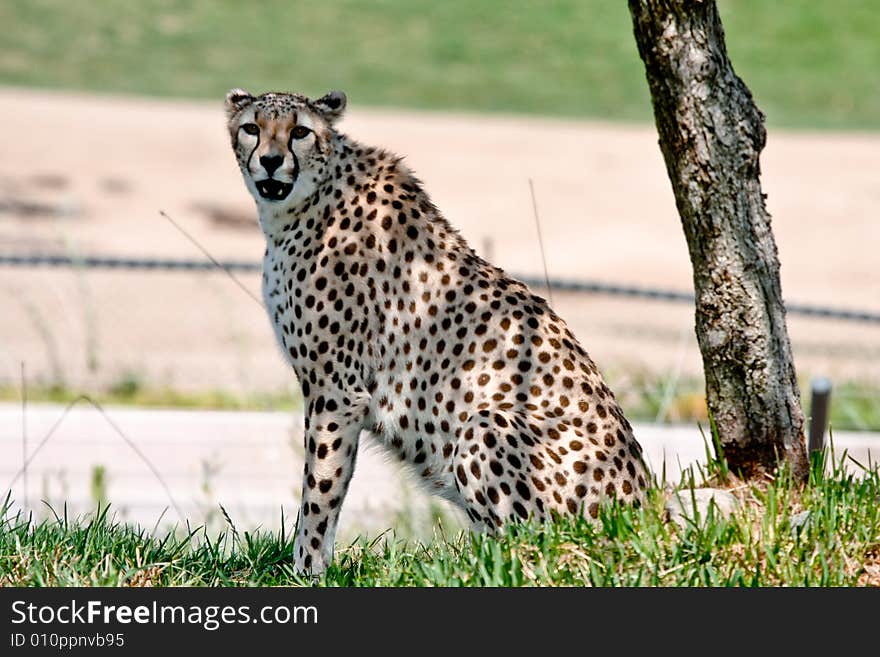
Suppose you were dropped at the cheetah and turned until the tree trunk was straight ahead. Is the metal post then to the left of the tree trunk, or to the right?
left

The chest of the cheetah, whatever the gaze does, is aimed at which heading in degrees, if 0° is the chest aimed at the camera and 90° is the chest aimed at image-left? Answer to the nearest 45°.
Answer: approximately 90°

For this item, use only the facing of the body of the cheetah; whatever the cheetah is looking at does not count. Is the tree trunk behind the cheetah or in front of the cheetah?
behind

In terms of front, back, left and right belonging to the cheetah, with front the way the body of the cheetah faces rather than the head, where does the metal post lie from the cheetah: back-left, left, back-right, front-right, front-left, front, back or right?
back-right

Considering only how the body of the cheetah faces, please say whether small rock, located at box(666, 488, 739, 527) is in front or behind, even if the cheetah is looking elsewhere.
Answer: behind
